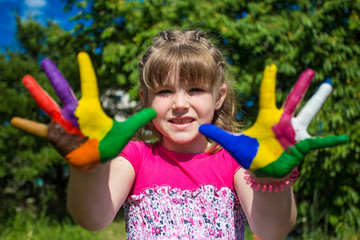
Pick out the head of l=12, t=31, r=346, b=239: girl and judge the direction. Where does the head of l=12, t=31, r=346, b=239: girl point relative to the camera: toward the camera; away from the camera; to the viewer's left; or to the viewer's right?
toward the camera

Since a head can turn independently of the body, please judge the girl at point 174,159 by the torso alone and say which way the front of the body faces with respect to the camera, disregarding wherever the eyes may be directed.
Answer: toward the camera
